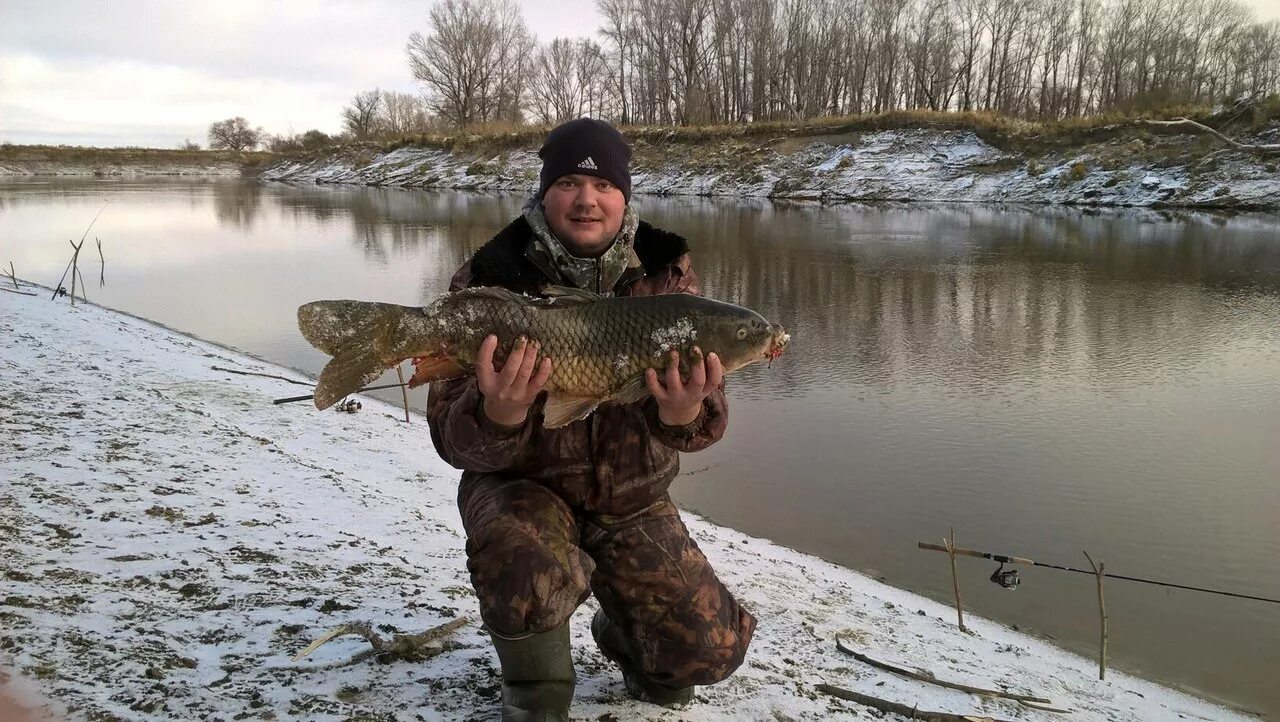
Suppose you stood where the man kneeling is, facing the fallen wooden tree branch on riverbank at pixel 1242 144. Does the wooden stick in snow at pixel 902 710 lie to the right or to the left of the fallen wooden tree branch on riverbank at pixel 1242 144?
right

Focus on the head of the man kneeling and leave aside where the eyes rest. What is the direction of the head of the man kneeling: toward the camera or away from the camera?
toward the camera

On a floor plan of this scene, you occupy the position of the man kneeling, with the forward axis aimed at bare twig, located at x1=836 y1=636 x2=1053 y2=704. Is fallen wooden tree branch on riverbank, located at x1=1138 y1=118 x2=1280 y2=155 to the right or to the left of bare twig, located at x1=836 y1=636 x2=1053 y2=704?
left

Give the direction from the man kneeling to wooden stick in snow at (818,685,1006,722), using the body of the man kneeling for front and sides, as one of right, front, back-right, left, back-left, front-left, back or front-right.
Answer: left

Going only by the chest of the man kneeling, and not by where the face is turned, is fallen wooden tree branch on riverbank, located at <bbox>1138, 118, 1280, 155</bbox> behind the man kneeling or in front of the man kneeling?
behind

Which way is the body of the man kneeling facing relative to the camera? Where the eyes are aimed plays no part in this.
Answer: toward the camera

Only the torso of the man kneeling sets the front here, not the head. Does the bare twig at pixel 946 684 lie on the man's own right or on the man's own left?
on the man's own left
